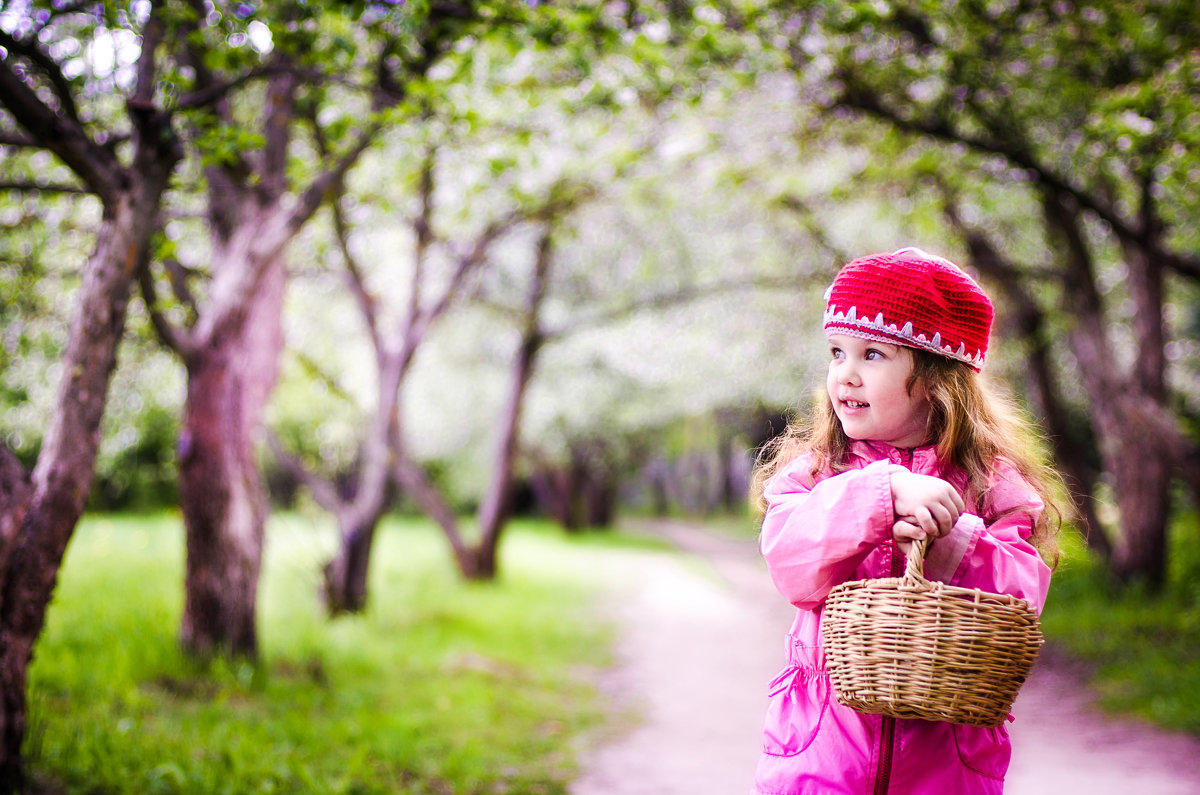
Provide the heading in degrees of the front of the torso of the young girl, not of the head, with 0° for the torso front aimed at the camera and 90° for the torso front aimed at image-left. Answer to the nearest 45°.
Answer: approximately 0°
